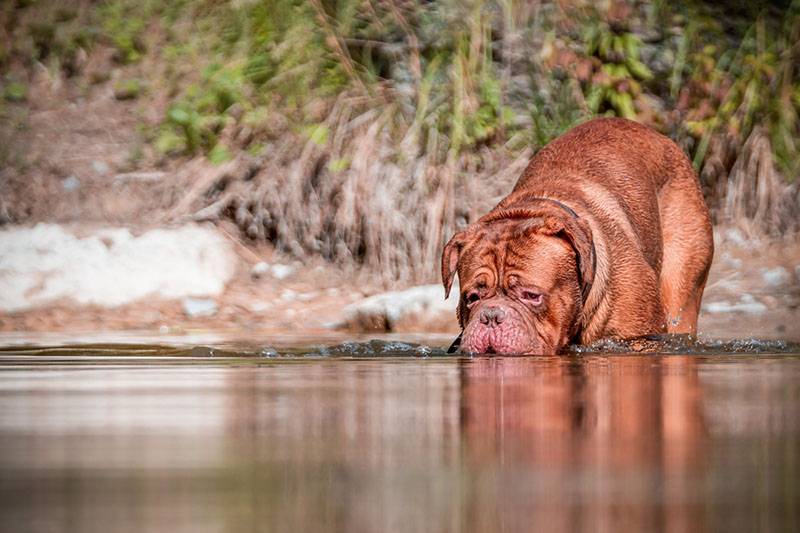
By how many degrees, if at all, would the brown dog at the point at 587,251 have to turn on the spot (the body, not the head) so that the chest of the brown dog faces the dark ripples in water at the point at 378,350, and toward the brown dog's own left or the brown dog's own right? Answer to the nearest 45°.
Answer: approximately 45° to the brown dog's own right

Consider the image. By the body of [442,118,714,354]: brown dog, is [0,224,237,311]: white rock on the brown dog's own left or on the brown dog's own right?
on the brown dog's own right

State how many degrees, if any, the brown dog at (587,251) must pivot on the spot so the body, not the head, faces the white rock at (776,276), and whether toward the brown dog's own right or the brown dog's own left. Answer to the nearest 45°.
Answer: approximately 180°

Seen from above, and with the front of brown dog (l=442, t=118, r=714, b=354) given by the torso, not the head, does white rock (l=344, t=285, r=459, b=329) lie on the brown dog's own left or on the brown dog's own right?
on the brown dog's own right

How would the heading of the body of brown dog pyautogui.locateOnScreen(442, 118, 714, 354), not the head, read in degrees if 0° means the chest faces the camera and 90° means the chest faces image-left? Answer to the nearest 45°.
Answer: approximately 45°

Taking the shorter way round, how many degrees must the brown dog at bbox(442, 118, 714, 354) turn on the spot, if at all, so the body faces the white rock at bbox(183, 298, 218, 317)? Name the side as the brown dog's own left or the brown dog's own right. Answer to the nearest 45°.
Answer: approximately 90° to the brown dog's own right

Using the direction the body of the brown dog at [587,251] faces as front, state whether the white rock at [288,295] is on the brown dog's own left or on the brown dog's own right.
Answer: on the brown dog's own right
